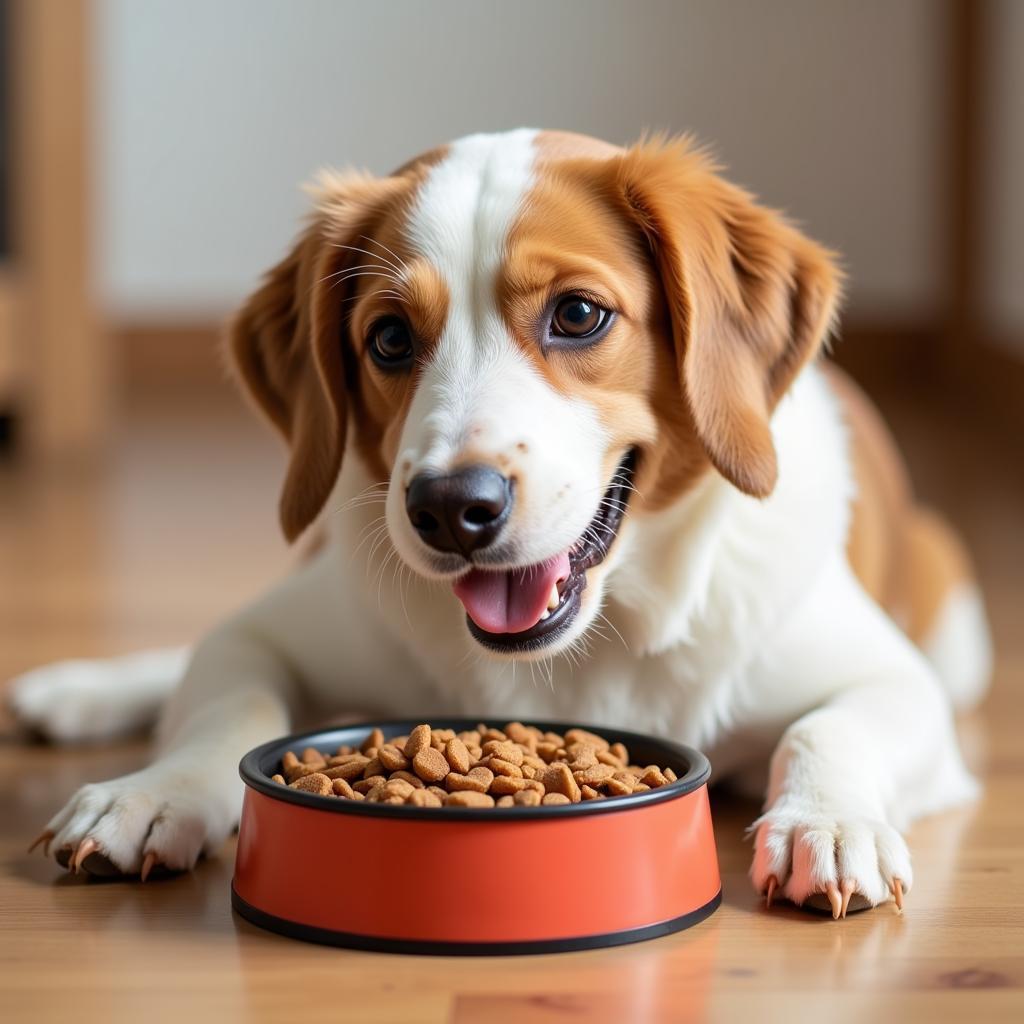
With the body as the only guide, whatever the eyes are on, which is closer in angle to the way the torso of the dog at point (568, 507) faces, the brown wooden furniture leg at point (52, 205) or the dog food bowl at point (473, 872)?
the dog food bowl

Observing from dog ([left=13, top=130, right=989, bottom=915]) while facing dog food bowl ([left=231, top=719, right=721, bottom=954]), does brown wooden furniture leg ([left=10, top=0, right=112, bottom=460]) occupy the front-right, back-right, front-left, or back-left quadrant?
back-right

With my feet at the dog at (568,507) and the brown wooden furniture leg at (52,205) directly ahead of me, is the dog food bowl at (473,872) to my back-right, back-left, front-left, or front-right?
back-left

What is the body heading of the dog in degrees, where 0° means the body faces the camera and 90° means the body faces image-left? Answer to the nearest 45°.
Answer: approximately 0°

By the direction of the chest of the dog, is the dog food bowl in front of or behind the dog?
in front
